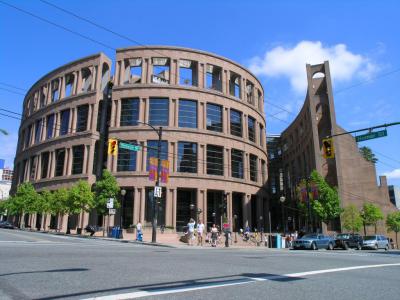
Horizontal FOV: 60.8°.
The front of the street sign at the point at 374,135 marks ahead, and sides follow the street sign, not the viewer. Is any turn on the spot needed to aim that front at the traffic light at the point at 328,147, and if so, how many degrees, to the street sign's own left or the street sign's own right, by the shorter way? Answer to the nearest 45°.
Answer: approximately 45° to the street sign's own right

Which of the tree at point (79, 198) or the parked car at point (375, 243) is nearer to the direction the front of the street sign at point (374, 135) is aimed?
the tree

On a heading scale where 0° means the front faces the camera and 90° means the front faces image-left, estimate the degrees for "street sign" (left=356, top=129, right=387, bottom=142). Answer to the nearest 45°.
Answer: approximately 45°

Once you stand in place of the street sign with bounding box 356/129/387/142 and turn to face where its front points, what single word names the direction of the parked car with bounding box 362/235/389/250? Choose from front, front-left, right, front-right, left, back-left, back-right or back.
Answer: back-right

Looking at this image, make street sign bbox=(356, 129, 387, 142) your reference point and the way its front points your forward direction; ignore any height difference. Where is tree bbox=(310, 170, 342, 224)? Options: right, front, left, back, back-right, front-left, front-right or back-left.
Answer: back-right

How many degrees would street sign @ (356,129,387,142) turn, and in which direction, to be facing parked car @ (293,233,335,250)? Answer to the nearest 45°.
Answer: approximately 90° to its right

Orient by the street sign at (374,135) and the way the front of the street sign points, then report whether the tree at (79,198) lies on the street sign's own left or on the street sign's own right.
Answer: on the street sign's own right

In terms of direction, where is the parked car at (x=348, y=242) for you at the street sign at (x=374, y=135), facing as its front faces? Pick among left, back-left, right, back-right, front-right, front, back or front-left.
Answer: back-right

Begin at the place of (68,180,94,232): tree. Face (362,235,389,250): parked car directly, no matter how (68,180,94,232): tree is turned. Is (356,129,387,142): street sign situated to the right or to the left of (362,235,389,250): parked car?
right
